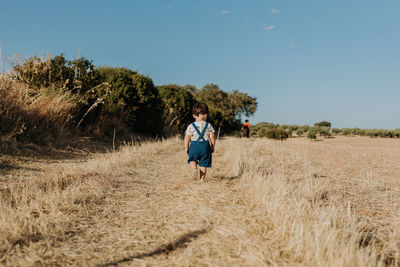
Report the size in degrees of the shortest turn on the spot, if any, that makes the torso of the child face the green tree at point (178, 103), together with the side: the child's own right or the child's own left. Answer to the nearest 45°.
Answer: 0° — they already face it

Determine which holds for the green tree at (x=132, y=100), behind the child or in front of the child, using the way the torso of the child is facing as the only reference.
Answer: in front

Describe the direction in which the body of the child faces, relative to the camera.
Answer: away from the camera
